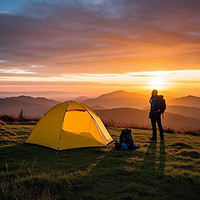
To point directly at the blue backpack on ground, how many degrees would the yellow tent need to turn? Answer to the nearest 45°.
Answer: approximately 45° to its left

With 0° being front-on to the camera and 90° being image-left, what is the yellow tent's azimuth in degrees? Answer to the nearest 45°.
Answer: approximately 315°
